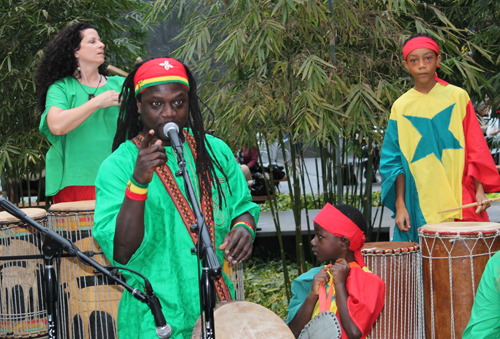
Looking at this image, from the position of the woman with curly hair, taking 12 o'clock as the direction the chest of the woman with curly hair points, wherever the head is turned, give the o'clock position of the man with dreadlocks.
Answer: The man with dreadlocks is roughly at 1 o'clock from the woman with curly hair.

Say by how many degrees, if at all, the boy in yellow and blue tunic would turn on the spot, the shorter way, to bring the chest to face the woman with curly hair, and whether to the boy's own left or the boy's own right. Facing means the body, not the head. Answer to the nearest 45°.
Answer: approximately 90° to the boy's own right

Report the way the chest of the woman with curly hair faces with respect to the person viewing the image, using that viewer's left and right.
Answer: facing the viewer and to the right of the viewer

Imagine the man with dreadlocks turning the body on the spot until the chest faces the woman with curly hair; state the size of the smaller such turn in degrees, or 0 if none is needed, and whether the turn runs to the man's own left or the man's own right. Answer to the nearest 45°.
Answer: approximately 180°

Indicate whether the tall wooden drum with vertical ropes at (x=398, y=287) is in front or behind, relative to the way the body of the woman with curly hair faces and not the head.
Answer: in front

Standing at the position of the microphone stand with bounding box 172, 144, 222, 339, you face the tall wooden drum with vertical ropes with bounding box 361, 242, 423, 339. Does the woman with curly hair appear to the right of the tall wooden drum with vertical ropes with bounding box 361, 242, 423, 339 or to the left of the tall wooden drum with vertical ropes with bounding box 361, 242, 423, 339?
left

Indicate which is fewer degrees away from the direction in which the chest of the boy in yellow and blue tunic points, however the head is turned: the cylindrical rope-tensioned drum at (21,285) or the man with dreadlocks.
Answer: the man with dreadlocks

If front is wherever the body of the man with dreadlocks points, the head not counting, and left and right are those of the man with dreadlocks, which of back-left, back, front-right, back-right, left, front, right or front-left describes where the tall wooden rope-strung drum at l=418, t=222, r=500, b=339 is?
back-left
